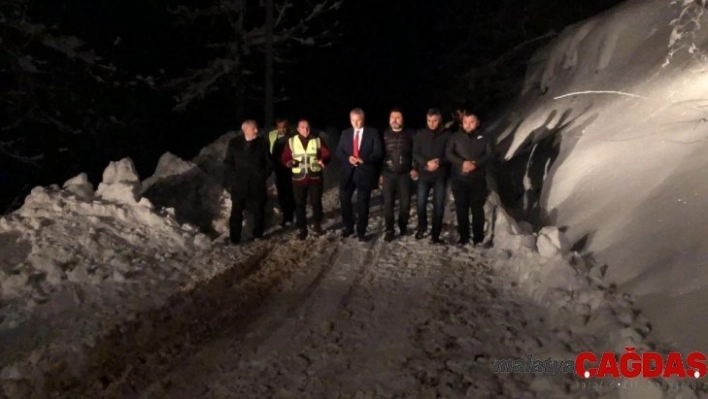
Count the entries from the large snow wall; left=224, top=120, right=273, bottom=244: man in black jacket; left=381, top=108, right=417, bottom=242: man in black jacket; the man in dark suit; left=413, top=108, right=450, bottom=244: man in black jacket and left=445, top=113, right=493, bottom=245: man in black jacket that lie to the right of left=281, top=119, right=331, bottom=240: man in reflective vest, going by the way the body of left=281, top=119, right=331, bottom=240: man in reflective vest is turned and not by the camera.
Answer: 1

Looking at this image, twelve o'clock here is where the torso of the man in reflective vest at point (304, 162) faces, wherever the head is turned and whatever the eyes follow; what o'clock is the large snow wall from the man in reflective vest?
The large snow wall is roughly at 9 o'clock from the man in reflective vest.

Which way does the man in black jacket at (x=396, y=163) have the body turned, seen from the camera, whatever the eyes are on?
toward the camera

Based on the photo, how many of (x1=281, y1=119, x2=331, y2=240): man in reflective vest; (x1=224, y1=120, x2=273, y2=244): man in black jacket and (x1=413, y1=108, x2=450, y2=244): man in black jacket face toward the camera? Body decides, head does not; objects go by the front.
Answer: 3

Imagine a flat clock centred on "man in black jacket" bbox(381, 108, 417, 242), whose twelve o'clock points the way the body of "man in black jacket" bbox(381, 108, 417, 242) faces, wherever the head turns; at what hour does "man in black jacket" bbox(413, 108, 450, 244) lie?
"man in black jacket" bbox(413, 108, 450, 244) is roughly at 9 o'clock from "man in black jacket" bbox(381, 108, 417, 242).

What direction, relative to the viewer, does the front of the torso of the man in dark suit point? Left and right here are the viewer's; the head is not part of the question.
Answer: facing the viewer

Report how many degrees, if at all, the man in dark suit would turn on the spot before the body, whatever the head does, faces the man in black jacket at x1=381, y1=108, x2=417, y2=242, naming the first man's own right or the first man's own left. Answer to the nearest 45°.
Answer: approximately 90° to the first man's own left

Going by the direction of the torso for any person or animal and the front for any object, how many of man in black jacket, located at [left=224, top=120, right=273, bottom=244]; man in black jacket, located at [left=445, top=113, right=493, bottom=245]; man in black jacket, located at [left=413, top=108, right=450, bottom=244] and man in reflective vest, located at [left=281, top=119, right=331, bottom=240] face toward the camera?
4

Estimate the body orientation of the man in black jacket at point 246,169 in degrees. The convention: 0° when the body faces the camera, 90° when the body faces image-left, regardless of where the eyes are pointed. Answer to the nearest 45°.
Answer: approximately 0°

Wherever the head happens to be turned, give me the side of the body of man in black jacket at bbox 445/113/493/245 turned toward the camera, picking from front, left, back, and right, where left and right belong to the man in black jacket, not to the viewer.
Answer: front

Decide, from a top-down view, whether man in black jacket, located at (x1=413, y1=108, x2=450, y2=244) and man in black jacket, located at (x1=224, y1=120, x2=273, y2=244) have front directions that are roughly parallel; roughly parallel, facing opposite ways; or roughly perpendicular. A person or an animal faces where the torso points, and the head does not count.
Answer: roughly parallel

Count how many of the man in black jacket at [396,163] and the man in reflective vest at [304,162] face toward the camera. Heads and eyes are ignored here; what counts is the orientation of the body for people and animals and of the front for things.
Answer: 2

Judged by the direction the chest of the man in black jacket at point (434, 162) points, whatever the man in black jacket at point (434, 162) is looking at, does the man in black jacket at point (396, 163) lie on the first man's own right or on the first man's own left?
on the first man's own right

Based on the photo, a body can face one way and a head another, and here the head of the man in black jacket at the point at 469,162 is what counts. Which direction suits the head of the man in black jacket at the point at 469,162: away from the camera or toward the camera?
toward the camera
